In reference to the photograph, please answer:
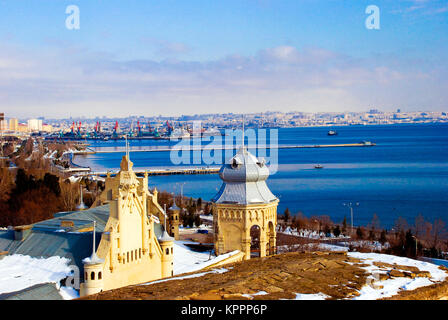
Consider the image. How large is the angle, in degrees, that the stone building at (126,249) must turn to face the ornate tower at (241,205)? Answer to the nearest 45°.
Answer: approximately 90° to its left

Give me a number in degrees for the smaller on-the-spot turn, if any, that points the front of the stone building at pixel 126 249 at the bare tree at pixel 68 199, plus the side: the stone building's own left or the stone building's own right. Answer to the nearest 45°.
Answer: approximately 135° to the stone building's own left

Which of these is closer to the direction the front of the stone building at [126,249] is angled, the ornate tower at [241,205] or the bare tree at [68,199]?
the ornate tower

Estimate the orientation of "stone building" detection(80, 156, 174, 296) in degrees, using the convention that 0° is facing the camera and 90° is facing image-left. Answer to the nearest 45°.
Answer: approximately 315°

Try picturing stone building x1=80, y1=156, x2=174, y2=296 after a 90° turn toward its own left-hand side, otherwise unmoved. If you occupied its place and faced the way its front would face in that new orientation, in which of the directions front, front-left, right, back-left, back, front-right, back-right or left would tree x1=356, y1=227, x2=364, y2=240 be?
front
